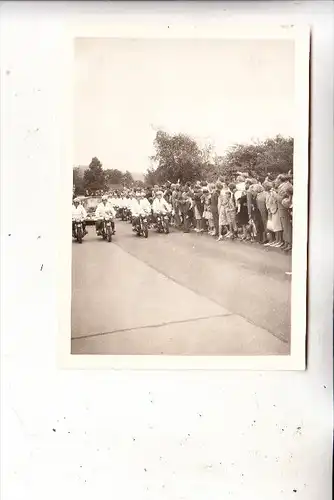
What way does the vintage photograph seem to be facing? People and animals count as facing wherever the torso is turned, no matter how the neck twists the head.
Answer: toward the camera
